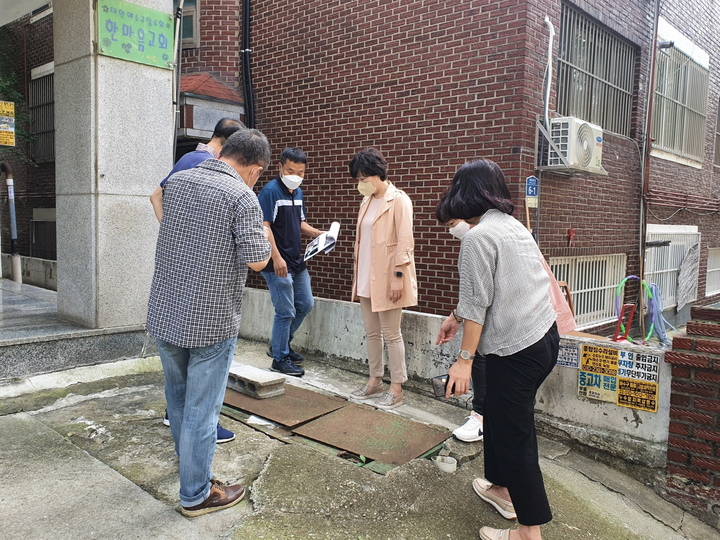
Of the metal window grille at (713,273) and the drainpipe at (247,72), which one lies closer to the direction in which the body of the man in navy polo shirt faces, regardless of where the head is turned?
the metal window grille

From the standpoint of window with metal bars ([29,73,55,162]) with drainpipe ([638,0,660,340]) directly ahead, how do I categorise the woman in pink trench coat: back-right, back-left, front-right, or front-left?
front-right

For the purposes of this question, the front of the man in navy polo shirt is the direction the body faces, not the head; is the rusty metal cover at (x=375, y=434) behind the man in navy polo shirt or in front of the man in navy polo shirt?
in front

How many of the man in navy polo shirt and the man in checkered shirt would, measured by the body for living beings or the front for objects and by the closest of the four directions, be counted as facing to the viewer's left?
0

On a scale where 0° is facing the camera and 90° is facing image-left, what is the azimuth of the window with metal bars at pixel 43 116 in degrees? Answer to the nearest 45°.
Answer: approximately 45°

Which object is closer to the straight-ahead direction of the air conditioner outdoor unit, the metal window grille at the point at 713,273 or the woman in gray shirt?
the woman in gray shirt

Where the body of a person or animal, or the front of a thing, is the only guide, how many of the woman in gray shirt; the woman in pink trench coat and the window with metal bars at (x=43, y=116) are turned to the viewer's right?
0

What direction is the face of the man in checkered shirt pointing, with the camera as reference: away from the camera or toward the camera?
away from the camera

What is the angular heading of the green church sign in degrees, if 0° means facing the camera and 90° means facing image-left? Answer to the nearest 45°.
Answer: approximately 315°

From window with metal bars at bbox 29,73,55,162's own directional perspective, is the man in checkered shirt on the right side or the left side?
on its left

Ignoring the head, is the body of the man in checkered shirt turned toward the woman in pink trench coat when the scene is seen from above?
yes

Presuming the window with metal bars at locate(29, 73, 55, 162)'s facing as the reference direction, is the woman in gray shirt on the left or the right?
on its left

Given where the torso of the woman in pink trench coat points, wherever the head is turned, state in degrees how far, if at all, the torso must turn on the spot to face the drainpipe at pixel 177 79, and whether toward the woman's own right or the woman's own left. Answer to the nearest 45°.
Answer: approximately 90° to the woman's own right

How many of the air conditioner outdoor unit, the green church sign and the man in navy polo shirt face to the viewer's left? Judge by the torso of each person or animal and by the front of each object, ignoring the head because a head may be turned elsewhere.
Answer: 0
